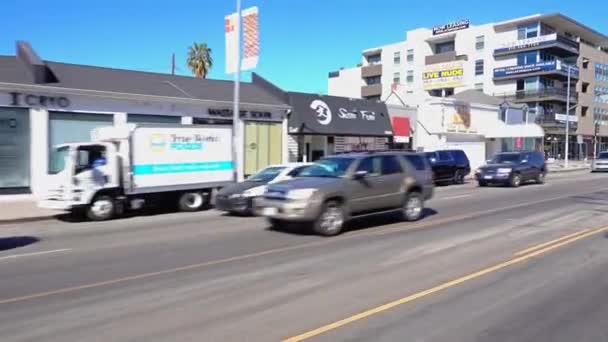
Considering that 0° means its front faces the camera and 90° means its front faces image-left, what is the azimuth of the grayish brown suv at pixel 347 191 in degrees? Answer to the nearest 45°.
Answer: approximately 45°

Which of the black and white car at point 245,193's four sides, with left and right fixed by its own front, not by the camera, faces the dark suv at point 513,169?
back

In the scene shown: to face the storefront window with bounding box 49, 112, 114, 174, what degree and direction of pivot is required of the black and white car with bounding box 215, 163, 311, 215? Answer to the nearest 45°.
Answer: approximately 90° to its right

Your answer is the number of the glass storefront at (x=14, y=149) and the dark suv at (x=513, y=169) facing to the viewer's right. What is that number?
0

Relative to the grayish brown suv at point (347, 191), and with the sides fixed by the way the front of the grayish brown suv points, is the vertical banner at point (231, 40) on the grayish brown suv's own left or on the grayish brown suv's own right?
on the grayish brown suv's own right

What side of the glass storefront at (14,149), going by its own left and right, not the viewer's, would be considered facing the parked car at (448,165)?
left

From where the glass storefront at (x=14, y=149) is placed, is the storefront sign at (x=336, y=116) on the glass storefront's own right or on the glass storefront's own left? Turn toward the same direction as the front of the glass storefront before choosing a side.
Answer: on the glass storefront's own left
